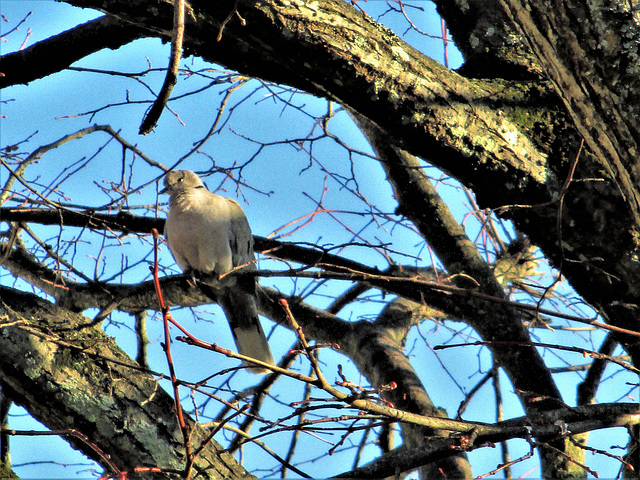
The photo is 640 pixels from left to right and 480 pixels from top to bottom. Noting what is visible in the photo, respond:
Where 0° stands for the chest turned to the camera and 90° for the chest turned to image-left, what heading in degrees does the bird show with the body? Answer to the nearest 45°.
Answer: approximately 45°
